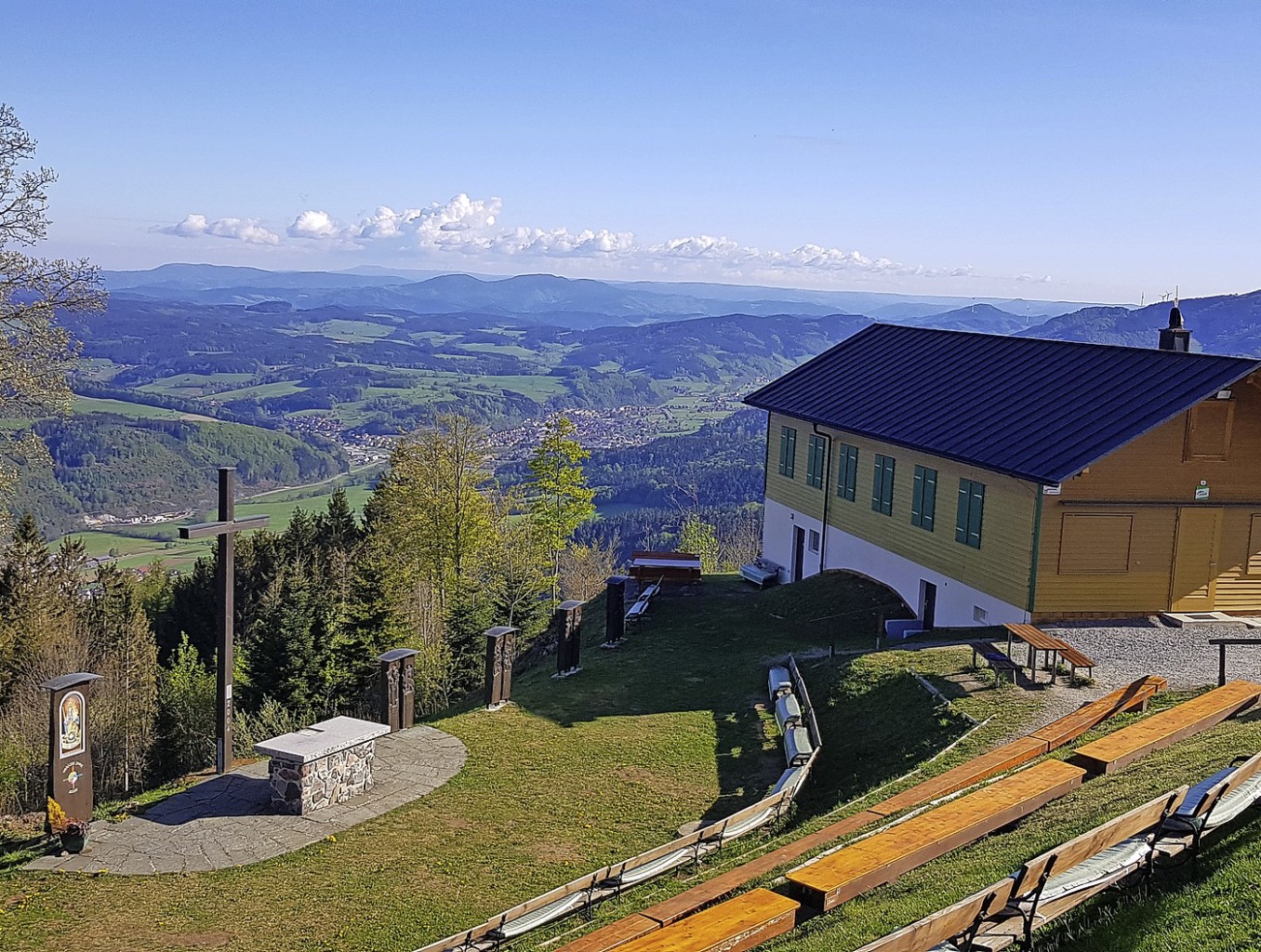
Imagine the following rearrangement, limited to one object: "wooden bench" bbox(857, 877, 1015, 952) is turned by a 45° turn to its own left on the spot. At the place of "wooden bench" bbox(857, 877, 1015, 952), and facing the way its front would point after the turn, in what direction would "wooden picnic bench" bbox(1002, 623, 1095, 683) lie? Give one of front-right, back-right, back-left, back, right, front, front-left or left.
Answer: right

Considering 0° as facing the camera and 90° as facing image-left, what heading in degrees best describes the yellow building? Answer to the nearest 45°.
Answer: approximately 315°

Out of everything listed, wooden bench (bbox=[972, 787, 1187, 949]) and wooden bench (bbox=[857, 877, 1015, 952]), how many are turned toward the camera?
0

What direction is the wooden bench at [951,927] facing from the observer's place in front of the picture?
facing away from the viewer and to the left of the viewer

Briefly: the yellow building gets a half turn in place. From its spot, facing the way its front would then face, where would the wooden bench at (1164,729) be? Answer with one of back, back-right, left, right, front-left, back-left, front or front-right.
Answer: back-left

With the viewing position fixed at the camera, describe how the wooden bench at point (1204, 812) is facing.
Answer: facing away from the viewer and to the left of the viewer

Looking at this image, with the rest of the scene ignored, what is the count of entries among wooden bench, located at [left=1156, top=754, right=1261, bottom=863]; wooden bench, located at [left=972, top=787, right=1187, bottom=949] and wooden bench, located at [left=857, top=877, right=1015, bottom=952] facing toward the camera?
0

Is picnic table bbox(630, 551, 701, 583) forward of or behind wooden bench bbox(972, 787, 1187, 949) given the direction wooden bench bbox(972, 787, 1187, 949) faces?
forward

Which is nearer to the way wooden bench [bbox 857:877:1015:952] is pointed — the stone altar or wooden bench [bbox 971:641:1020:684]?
the stone altar

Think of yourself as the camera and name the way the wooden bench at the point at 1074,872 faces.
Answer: facing away from the viewer and to the left of the viewer

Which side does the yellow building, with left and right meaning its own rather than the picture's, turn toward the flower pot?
right

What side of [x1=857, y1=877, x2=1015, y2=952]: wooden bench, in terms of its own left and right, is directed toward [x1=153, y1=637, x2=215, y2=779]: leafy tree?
front
